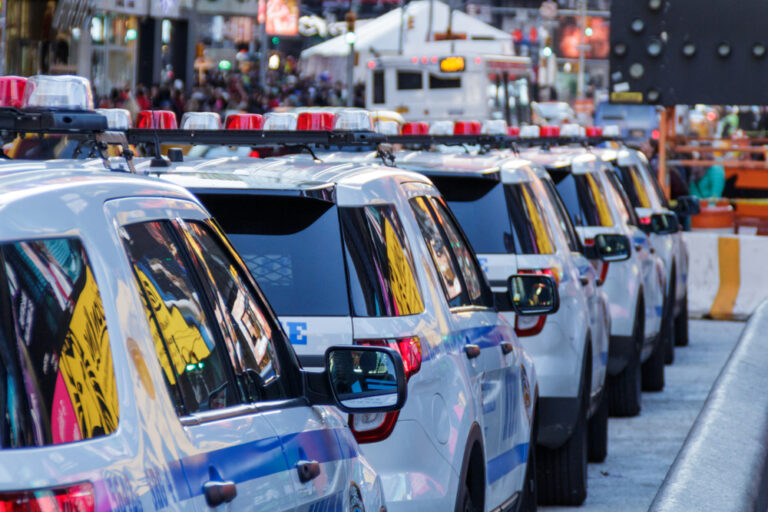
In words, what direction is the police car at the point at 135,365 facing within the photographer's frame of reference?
facing away from the viewer and to the right of the viewer

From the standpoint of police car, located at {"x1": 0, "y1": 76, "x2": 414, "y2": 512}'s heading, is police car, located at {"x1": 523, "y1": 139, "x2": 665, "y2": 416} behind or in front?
in front

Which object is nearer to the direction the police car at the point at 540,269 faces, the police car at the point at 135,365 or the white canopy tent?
the white canopy tent

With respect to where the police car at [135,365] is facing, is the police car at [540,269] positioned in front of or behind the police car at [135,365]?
in front

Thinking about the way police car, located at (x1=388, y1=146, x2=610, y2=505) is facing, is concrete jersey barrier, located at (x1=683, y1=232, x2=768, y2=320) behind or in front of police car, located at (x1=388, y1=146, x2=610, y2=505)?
in front

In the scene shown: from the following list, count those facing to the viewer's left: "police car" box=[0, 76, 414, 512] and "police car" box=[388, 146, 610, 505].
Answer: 0

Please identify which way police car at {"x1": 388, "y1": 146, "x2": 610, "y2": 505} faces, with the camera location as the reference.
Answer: facing away from the viewer
